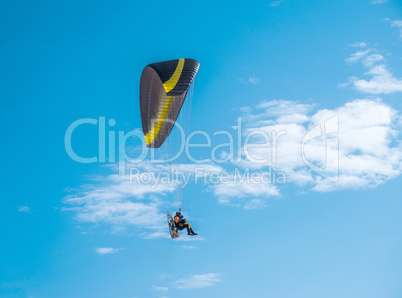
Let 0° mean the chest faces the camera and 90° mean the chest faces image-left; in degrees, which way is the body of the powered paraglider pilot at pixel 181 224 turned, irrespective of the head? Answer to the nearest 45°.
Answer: approximately 270°
